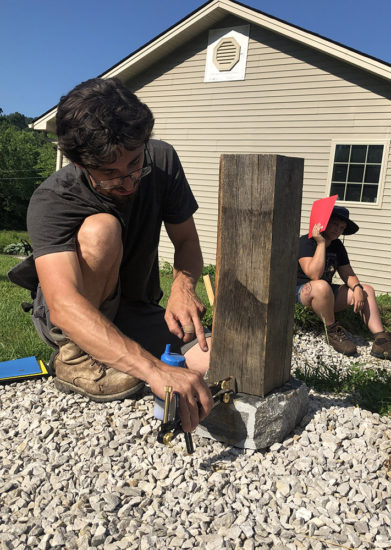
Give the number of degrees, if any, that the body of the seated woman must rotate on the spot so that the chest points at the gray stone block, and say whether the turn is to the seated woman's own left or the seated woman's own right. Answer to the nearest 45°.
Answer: approximately 45° to the seated woman's own right

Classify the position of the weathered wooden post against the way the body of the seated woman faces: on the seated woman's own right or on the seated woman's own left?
on the seated woman's own right

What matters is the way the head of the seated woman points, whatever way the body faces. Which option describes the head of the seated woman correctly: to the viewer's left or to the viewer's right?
to the viewer's left
